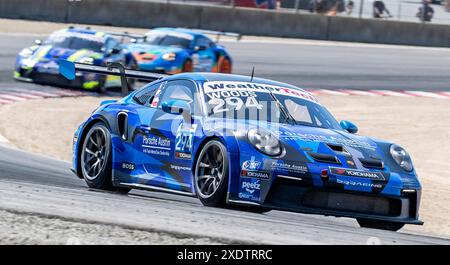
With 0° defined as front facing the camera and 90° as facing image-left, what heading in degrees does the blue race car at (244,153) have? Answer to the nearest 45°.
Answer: approximately 315°

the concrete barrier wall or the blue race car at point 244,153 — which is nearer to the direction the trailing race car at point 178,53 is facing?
the blue race car

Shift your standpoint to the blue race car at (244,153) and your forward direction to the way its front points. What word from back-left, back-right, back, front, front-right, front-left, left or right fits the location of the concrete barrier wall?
back-left

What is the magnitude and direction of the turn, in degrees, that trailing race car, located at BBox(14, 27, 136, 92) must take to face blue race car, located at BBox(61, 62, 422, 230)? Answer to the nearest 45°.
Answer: approximately 45° to its left

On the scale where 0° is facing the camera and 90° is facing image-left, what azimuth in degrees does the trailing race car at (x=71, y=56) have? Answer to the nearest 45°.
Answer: approximately 45°

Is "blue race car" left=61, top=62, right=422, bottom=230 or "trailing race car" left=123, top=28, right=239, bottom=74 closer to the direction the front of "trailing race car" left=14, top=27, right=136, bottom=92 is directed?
the blue race car

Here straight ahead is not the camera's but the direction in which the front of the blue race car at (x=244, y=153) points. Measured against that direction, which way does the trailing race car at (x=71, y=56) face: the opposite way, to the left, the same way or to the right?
to the right

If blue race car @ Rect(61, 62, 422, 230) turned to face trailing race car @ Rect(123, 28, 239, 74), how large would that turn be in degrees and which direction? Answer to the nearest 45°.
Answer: approximately 135° to its left
